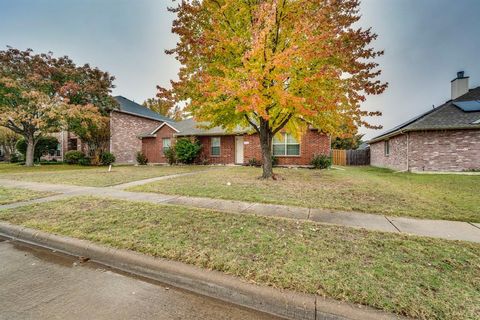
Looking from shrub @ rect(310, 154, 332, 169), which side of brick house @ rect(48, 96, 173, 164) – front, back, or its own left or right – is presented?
left

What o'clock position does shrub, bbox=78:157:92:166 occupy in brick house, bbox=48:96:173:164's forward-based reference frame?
The shrub is roughly at 1 o'clock from the brick house.

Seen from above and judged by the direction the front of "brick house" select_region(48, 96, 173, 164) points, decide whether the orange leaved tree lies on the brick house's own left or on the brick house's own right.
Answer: on the brick house's own left

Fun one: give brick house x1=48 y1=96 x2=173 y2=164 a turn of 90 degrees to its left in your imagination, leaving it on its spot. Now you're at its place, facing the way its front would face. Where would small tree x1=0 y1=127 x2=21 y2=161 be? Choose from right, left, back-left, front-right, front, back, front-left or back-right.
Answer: back

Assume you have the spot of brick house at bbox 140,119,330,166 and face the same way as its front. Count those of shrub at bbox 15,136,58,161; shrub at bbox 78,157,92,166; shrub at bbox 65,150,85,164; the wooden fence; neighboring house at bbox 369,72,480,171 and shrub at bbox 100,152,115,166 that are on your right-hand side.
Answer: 4

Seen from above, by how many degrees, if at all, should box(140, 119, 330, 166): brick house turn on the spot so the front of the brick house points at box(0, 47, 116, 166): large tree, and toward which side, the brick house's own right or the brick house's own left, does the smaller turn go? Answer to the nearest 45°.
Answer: approximately 90° to the brick house's own right

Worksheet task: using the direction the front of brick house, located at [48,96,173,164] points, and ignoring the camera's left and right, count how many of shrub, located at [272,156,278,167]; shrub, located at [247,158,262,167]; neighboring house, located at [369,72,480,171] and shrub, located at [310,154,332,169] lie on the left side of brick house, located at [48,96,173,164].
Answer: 4

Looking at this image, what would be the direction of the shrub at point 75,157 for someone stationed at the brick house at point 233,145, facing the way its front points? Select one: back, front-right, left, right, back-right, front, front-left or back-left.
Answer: right

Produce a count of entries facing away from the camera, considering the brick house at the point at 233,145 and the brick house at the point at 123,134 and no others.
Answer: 0

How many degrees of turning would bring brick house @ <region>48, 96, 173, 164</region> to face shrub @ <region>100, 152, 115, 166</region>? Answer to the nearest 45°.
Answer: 0° — it already faces it

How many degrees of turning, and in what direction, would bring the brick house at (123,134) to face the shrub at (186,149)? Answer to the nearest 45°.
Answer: approximately 90° to its left

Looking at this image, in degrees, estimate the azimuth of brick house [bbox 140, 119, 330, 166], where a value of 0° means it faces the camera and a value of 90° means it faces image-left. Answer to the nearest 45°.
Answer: approximately 0°

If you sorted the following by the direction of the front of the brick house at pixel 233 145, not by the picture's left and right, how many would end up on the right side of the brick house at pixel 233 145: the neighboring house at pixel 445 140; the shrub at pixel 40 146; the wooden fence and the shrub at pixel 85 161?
2

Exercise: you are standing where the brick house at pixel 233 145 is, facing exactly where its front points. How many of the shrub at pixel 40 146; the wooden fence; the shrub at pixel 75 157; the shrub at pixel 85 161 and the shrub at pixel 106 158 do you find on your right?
4
